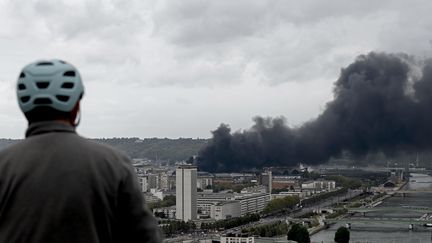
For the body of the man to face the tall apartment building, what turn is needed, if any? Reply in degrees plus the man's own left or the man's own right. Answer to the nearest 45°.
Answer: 0° — they already face it

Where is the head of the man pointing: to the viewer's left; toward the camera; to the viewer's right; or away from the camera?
away from the camera

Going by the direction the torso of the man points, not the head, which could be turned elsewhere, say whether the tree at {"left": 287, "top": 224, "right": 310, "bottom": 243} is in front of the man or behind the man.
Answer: in front

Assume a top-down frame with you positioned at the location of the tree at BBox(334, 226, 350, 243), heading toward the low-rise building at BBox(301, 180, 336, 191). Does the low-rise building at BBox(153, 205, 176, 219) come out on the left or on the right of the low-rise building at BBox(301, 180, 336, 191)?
left

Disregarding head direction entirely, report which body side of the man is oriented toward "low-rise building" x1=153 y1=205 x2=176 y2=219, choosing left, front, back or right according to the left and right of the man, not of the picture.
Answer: front

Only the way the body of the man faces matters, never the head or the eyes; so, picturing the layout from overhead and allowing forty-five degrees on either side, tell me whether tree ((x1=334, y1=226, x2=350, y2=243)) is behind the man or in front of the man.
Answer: in front

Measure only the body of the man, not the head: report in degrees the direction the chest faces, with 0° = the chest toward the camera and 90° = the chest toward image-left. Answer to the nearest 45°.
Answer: approximately 180°
